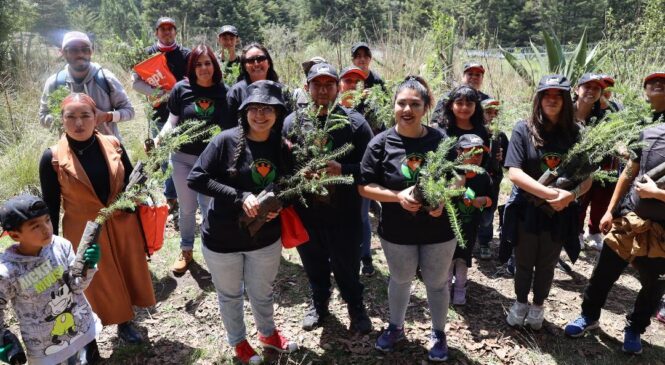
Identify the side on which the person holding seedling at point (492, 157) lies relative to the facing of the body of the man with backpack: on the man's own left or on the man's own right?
on the man's own left

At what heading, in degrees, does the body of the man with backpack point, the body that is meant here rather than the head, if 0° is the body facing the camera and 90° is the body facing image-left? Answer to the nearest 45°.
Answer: approximately 0°

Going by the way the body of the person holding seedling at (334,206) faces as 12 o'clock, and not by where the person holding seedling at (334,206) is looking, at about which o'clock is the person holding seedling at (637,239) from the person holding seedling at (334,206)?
the person holding seedling at (637,239) is roughly at 9 o'clock from the person holding seedling at (334,206).

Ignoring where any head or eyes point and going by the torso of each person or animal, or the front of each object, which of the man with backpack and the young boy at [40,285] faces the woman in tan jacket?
the man with backpack

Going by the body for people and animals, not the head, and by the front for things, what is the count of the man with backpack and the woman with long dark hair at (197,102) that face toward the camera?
2

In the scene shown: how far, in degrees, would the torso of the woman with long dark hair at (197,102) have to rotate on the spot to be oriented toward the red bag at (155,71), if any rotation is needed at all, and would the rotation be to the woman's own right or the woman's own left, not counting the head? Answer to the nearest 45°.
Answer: approximately 180°
